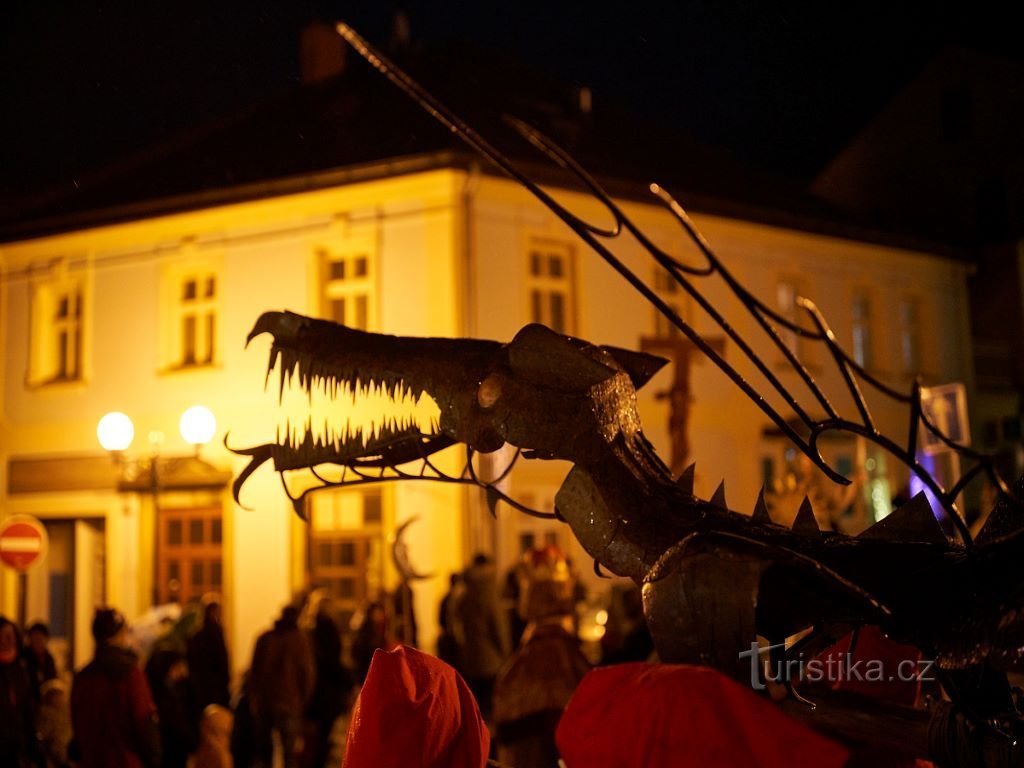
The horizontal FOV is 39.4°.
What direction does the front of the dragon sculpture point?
to the viewer's left

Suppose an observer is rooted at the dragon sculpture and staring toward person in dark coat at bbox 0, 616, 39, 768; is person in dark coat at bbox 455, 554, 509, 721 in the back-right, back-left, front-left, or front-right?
front-right

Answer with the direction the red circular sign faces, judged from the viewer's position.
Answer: facing the viewer

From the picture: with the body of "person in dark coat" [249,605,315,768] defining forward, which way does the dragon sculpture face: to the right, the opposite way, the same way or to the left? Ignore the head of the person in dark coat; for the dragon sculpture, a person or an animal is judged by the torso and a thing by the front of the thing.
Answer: to the left

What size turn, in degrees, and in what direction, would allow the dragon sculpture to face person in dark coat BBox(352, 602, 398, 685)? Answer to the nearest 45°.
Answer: approximately 90° to its right

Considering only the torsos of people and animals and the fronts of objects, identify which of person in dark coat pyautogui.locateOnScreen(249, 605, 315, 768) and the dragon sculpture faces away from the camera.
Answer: the person in dark coat

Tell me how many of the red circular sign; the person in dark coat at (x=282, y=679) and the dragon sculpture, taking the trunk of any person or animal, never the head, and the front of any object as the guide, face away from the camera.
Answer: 1

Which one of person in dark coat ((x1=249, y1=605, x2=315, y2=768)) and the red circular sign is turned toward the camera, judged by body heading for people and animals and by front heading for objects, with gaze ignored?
the red circular sign

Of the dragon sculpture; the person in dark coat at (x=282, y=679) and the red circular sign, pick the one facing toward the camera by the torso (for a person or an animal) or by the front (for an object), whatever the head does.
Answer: the red circular sign

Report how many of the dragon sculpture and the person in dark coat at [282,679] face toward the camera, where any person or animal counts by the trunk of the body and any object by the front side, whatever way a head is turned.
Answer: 0

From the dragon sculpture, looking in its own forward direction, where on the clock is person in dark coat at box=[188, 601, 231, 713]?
The person in dark coat is roughly at 2 o'clock from the dragon sculpture.

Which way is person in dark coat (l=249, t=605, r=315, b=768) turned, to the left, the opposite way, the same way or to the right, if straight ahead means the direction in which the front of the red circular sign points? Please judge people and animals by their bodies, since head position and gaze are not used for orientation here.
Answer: the opposite way

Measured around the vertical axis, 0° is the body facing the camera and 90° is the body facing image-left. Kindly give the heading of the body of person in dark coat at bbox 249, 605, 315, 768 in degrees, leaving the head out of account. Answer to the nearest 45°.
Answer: approximately 180°

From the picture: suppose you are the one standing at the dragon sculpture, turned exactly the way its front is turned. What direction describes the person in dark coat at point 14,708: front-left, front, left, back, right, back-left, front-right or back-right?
front-right
